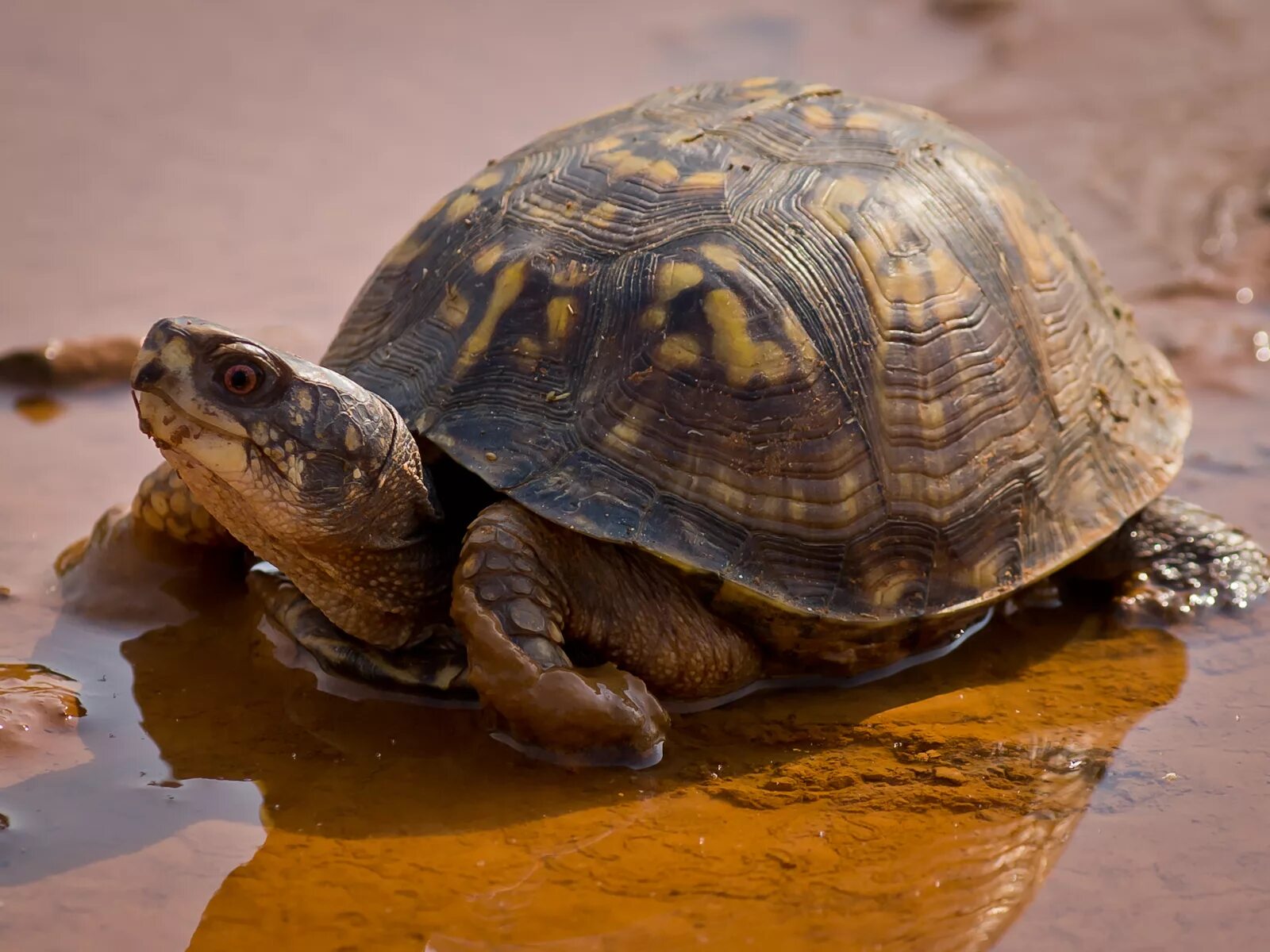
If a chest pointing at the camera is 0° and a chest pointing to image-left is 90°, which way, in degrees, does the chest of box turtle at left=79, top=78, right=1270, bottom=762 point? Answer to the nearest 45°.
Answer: approximately 45°
